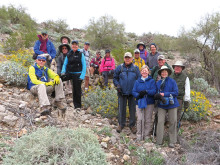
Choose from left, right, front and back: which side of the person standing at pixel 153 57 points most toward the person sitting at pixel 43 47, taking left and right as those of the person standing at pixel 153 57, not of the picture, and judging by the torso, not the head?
right

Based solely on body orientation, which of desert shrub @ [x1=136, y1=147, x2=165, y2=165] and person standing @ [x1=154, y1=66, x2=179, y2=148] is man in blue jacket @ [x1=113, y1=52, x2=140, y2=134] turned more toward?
the desert shrub

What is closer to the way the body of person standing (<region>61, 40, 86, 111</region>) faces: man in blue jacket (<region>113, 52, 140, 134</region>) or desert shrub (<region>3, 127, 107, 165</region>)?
the desert shrub

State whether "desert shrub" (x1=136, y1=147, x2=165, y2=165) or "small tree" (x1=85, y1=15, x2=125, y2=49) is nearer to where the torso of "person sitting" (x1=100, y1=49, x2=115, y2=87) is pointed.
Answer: the desert shrub

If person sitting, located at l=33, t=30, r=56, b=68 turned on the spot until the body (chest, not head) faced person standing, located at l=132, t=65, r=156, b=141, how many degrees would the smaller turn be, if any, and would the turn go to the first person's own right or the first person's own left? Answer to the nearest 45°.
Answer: approximately 45° to the first person's own left

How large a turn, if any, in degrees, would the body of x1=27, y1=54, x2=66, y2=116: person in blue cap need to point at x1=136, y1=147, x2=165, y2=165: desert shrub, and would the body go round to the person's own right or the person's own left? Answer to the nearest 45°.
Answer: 0° — they already face it

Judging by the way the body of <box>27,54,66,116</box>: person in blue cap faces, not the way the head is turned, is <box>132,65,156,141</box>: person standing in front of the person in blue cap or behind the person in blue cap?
in front

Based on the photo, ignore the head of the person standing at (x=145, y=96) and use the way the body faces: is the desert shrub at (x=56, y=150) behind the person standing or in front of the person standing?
in front

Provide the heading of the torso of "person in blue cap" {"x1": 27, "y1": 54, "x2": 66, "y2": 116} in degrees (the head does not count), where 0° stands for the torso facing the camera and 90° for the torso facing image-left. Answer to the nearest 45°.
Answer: approximately 315°

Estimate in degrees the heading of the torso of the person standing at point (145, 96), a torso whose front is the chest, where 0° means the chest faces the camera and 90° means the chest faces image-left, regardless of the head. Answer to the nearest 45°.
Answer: approximately 0°

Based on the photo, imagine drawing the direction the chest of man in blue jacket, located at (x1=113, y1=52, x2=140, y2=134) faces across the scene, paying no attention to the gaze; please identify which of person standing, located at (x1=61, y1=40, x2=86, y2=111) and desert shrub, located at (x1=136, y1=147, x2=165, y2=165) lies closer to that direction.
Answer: the desert shrub

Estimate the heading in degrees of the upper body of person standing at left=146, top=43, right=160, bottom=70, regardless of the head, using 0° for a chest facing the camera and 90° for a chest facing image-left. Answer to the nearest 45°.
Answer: approximately 0°

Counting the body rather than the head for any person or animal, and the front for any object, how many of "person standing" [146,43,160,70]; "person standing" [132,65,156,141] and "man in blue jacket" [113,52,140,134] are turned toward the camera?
3
